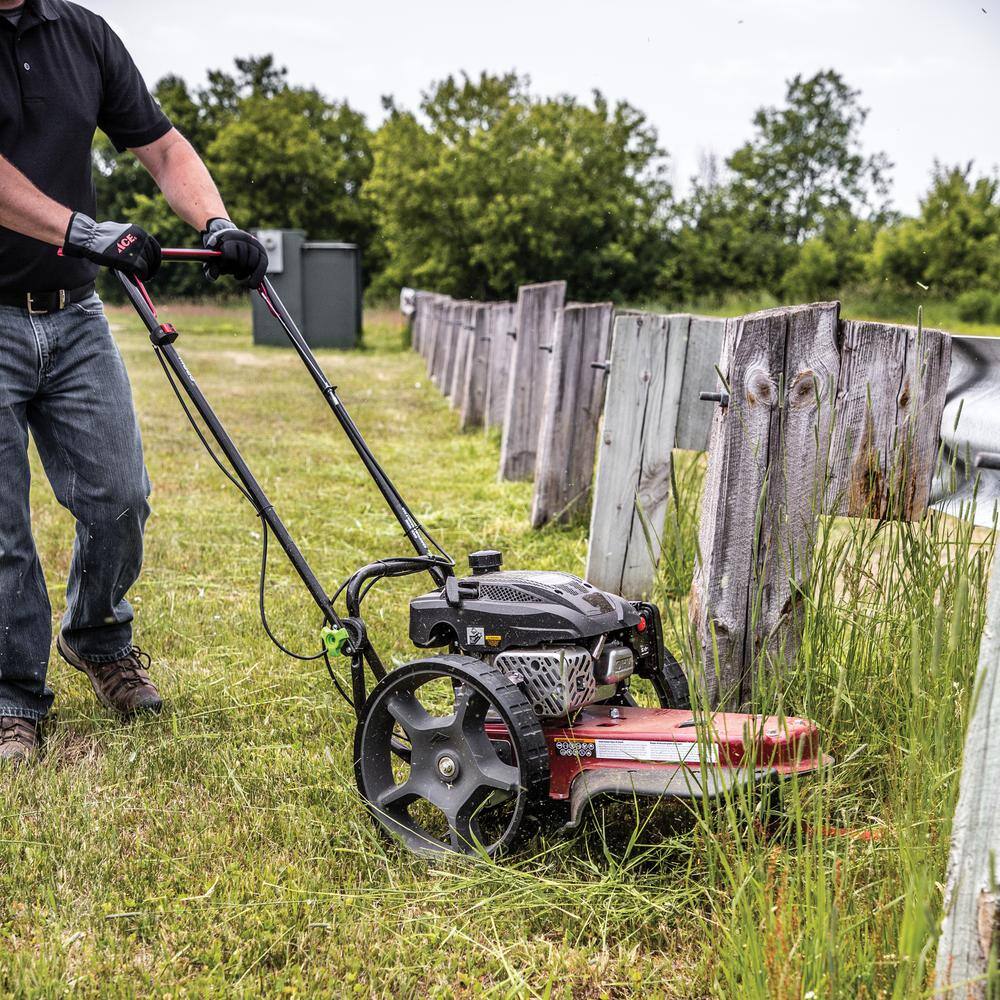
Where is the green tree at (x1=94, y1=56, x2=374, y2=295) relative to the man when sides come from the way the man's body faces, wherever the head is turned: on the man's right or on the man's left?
on the man's left

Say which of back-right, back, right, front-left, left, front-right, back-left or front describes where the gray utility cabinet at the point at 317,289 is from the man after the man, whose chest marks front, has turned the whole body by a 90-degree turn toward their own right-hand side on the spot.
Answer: back-right

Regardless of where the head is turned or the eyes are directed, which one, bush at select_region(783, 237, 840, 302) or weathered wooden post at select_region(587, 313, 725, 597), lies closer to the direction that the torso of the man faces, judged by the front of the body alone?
the weathered wooden post

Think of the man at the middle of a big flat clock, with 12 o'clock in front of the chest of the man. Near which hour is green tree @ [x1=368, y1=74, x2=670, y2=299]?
The green tree is roughly at 8 o'clock from the man.

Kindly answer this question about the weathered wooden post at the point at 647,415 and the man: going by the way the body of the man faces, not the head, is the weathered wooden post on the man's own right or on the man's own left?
on the man's own left

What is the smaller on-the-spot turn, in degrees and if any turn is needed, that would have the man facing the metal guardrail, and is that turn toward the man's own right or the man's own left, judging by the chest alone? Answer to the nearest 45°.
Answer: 0° — they already face it

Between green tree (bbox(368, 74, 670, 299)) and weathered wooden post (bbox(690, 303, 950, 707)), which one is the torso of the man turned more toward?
the weathered wooden post

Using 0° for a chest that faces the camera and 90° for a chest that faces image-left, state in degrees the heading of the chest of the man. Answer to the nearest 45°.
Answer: approximately 315°

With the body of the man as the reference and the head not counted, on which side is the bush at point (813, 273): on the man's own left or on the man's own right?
on the man's own left

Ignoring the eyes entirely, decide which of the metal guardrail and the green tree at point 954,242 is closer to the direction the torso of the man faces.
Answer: the metal guardrail

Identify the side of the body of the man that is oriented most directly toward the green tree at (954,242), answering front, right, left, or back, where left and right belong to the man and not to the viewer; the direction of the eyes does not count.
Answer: left
